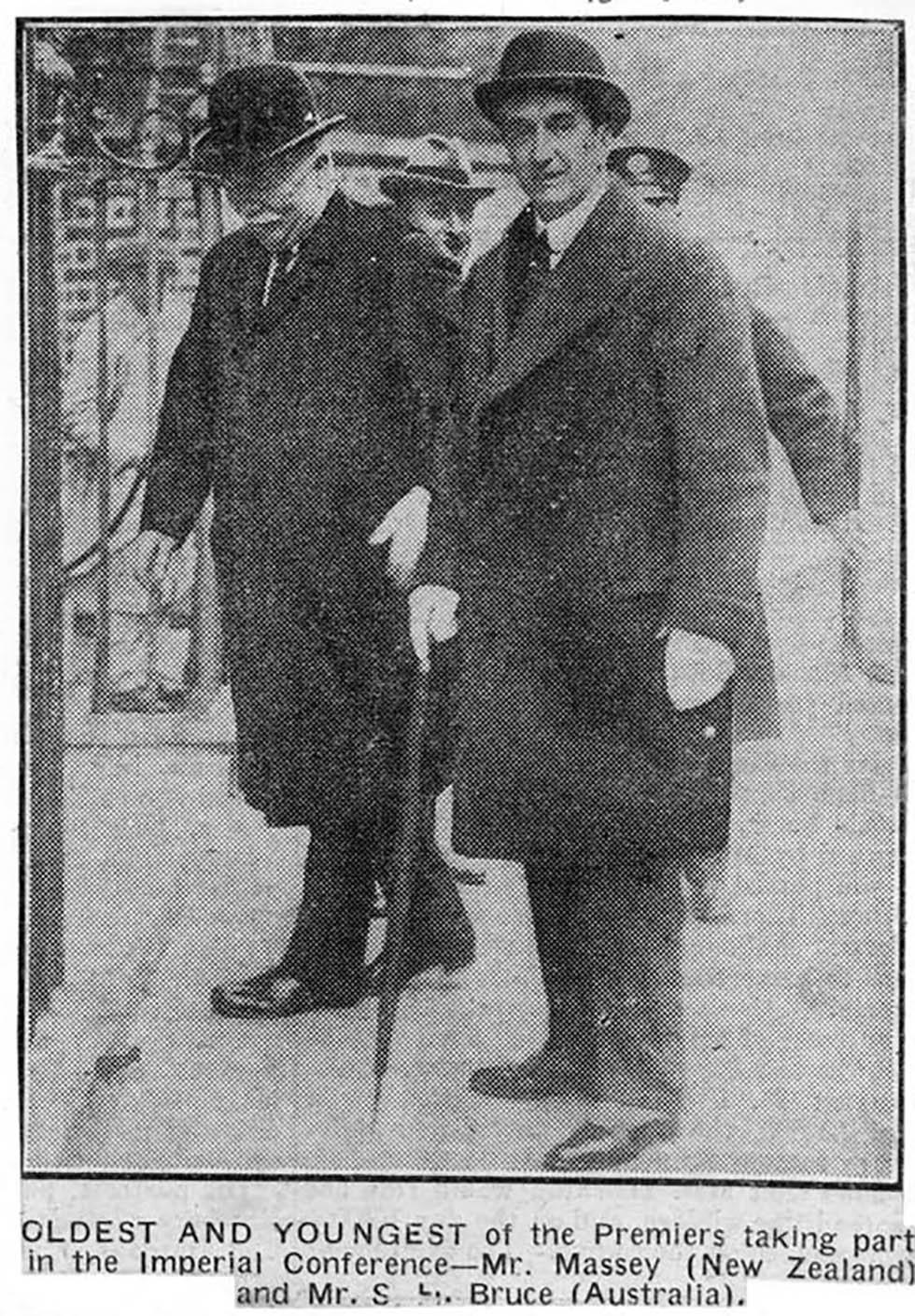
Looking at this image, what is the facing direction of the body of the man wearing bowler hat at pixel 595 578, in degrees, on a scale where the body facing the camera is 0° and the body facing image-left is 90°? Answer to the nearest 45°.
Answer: approximately 45°
